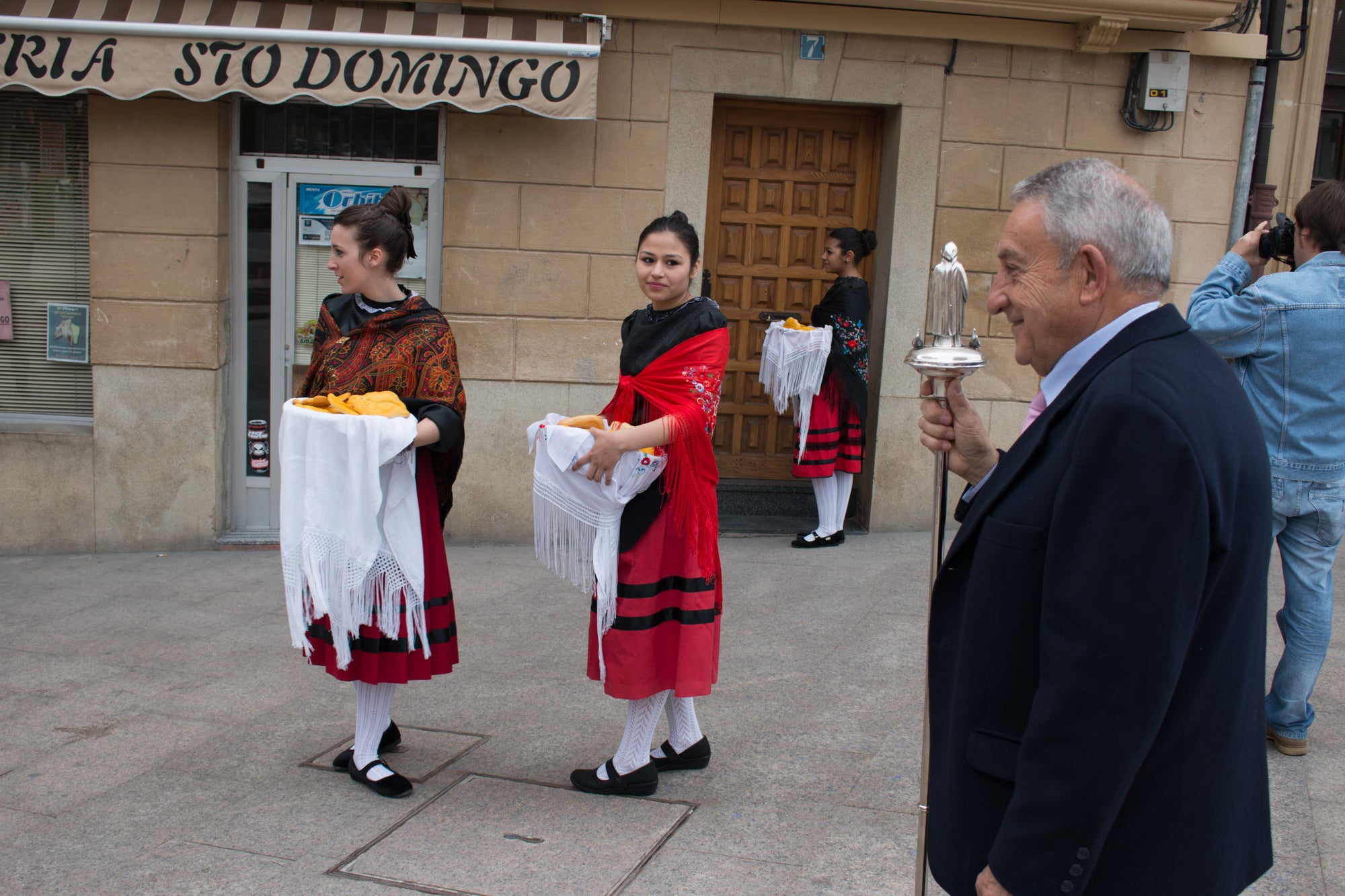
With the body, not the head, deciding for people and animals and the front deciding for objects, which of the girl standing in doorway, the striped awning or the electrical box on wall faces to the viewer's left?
the girl standing in doorway

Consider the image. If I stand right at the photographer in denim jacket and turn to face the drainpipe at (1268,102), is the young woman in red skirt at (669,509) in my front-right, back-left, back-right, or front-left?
back-left

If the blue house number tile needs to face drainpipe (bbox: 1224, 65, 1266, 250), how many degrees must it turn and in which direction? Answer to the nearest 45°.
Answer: approximately 90° to its left

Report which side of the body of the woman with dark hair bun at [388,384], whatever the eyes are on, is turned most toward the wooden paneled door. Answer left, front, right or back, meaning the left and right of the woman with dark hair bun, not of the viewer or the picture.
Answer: back

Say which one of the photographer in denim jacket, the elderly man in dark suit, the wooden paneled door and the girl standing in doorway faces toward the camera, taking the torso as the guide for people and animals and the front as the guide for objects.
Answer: the wooden paneled door

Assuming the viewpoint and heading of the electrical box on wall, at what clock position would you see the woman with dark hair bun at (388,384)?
The woman with dark hair bun is roughly at 1 o'clock from the electrical box on wall.

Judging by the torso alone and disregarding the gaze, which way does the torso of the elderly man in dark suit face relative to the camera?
to the viewer's left

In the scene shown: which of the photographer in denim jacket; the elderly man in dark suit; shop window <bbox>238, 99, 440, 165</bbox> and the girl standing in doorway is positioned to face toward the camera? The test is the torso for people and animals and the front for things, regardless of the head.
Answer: the shop window

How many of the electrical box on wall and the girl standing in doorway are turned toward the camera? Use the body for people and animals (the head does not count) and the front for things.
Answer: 1

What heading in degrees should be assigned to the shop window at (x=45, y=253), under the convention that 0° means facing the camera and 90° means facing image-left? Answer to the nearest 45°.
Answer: approximately 0°

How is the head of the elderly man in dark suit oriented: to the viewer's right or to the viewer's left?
to the viewer's left

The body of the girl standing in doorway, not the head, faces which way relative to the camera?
to the viewer's left
